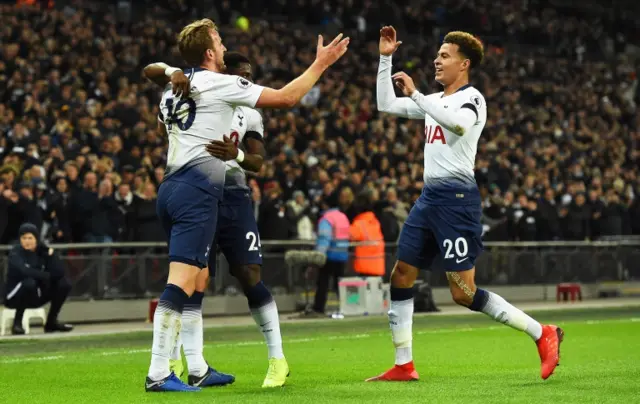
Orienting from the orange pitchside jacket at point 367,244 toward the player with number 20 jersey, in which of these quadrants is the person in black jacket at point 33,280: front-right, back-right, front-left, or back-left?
front-right

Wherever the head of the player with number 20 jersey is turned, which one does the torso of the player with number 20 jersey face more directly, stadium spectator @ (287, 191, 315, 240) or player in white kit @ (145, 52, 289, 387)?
the player in white kit

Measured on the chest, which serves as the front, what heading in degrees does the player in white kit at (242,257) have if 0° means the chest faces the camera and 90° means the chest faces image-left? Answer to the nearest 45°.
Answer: approximately 45°

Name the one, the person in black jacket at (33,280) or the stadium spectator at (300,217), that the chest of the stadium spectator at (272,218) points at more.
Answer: the person in black jacket

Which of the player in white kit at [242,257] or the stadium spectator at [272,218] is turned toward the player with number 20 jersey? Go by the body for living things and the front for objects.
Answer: the stadium spectator

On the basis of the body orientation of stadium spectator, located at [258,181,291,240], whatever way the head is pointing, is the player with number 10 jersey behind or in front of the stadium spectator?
in front

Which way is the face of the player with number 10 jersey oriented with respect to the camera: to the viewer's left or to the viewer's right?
to the viewer's right

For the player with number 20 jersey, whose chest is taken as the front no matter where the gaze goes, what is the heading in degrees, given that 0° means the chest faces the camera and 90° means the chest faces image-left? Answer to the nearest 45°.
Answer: approximately 45°

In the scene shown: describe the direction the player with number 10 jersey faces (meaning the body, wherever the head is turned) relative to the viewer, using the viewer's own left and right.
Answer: facing away from the viewer and to the right of the viewer

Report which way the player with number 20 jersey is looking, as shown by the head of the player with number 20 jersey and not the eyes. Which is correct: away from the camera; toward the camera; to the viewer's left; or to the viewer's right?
to the viewer's left

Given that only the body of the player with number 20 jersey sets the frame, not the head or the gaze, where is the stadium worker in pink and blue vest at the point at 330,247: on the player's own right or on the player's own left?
on the player's own right

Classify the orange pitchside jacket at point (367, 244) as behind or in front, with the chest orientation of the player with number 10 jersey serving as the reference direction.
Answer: in front

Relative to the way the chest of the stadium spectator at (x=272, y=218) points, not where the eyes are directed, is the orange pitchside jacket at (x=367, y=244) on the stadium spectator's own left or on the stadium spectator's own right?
on the stadium spectator's own left

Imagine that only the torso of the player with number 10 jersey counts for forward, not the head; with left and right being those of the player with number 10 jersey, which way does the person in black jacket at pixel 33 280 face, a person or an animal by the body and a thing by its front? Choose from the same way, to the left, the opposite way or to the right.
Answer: to the right

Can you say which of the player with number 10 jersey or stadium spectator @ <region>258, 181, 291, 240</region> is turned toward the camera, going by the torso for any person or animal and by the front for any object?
the stadium spectator

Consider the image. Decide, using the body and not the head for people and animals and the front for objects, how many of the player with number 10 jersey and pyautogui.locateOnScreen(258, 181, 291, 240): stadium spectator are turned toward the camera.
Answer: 1

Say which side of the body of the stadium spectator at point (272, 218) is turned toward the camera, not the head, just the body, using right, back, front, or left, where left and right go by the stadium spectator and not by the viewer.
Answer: front
